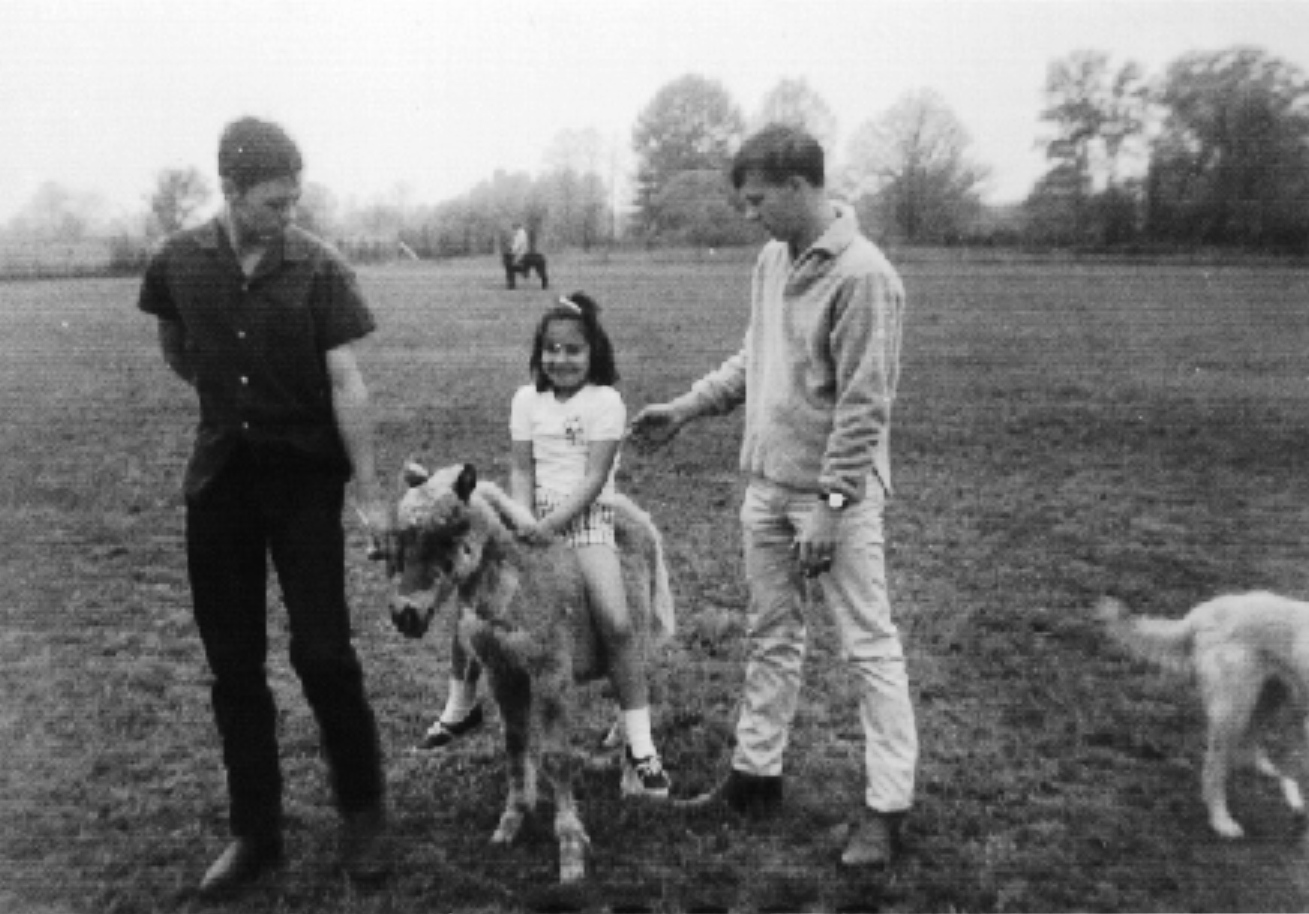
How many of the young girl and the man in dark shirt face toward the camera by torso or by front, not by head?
2

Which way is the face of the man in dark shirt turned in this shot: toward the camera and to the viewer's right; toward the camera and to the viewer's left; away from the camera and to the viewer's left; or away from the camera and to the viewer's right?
toward the camera and to the viewer's right

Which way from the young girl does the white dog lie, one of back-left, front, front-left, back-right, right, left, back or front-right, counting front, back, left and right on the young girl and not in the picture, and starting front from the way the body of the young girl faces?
left

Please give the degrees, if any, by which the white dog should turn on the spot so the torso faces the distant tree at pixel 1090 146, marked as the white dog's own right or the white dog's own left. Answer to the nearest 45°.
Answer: approximately 90° to the white dog's own left

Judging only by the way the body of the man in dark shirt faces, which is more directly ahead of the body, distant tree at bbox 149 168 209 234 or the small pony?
the small pony

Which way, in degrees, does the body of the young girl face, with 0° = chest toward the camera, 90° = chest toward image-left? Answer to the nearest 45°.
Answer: approximately 0°

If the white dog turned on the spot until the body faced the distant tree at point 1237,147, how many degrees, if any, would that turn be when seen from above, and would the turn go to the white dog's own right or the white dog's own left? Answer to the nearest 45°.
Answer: approximately 90° to the white dog's own left

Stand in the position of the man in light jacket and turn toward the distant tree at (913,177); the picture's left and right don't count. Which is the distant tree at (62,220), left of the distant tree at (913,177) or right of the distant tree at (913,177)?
left

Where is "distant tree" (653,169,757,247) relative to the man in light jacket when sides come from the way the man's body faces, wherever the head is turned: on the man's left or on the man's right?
on the man's right

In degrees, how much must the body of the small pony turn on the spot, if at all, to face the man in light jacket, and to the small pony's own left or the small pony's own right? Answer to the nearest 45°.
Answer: approximately 135° to the small pony's own left

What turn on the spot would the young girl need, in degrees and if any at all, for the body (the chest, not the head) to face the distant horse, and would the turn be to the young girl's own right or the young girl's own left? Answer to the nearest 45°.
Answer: approximately 180°

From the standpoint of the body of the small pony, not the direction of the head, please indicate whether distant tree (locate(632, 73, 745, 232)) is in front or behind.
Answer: behind

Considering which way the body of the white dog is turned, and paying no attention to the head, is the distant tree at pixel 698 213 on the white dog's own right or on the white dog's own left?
on the white dog's own left

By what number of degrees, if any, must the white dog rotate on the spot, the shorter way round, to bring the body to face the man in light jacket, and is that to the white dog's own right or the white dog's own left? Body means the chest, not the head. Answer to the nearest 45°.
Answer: approximately 135° to the white dog's own right
